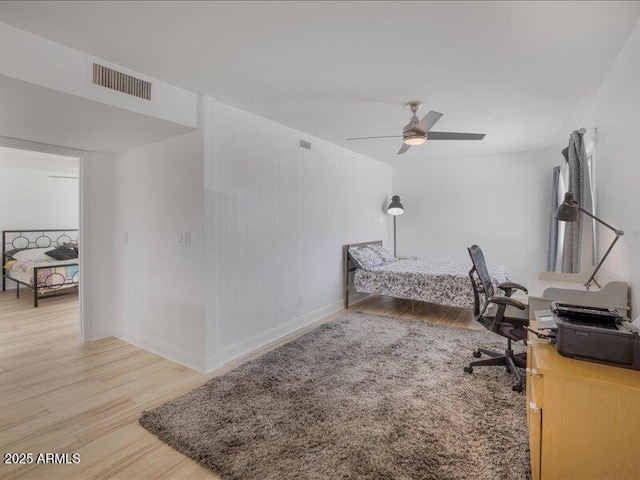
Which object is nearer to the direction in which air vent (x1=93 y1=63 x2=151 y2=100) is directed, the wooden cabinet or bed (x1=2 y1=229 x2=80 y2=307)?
the wooden cabinet

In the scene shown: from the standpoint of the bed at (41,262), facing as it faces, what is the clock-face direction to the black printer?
The black printer is roughly at 1 o'clock from the bed.

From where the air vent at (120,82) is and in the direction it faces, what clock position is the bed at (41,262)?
The bed is roughly at 7 o'clock from the air vent.

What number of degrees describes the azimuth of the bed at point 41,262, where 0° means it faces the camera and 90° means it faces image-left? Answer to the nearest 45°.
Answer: approximately 315°

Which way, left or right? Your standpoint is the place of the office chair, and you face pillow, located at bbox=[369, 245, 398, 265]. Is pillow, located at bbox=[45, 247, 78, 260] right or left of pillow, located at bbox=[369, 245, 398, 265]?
left

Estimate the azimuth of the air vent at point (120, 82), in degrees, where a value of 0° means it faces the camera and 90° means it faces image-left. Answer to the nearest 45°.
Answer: approximately 315°
